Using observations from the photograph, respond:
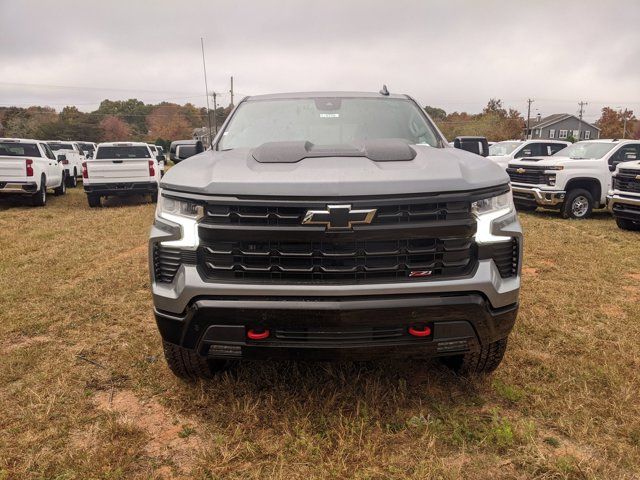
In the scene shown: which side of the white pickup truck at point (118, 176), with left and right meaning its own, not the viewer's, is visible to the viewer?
back

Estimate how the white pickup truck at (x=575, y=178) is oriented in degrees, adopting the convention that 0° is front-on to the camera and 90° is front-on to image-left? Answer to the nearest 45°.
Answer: approximately 45°

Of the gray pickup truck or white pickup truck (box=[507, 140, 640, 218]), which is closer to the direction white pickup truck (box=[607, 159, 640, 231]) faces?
the gray pickup truck

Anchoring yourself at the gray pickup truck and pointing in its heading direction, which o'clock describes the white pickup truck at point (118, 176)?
The white pickup truck is roughly at 5 o'clock from the gray pickup truck.

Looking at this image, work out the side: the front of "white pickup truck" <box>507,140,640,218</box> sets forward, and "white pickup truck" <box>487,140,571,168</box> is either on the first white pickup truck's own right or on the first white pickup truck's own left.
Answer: on the first white pickup truck's own right

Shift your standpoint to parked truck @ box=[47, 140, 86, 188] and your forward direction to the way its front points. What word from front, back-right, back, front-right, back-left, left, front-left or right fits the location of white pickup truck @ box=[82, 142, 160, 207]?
back-right

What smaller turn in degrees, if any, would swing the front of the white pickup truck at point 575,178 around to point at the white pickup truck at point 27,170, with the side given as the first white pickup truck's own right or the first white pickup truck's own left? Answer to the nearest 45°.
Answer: approximately 45° to the first white pickup truck's own right

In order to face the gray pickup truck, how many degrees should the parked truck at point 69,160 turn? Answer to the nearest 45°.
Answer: approximately 135° to its right

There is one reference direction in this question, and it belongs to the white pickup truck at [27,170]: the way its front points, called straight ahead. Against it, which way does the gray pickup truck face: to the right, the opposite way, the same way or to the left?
the opposite way

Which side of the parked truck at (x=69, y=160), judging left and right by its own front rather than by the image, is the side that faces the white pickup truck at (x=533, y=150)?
right
